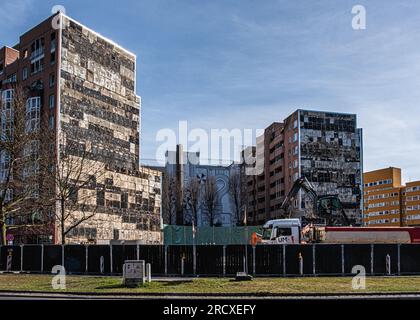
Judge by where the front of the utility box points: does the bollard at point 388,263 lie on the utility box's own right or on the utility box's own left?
on the utility box's own left

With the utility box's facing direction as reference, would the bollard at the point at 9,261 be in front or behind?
behind

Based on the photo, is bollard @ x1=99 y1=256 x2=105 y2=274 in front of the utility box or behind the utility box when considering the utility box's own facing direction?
behind

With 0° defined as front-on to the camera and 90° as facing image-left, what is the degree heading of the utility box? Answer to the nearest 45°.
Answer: approximately 0°

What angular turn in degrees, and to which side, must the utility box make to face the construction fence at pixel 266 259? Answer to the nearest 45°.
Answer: approximately 135° to its left
